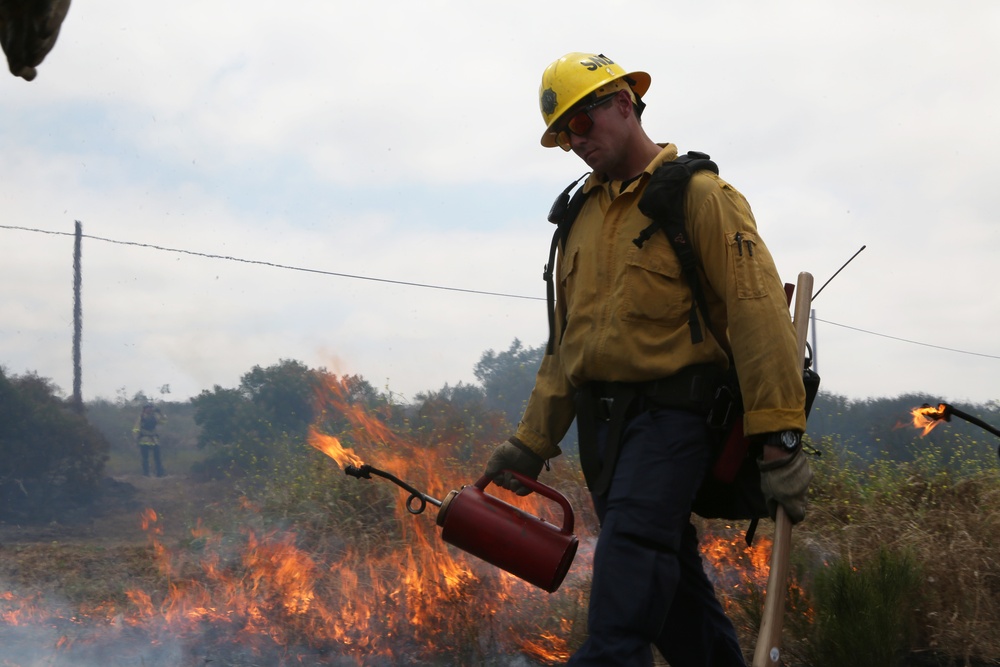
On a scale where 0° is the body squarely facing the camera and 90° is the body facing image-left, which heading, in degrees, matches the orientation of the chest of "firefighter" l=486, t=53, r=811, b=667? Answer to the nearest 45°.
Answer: approximately 45°

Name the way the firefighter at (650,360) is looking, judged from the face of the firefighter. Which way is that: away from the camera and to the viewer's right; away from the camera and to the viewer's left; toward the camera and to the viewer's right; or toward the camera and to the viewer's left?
toward the camera and to the viewer's left

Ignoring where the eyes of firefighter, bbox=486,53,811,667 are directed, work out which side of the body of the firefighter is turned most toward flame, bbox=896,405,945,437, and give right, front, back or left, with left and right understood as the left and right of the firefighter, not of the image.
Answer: back

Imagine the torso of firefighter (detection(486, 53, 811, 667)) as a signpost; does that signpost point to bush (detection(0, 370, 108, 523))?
no

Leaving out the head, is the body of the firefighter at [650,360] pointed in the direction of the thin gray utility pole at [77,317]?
no

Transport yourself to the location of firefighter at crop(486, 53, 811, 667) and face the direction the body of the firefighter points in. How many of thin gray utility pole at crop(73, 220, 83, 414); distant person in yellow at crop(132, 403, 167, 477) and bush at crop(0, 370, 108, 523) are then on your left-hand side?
0

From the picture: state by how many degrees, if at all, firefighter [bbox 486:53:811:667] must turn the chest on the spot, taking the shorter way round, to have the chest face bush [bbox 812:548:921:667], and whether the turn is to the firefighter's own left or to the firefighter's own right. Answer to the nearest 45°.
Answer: approximately 180°

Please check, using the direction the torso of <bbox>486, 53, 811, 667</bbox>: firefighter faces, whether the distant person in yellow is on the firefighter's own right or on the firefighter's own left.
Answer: on the firefighter's own right
